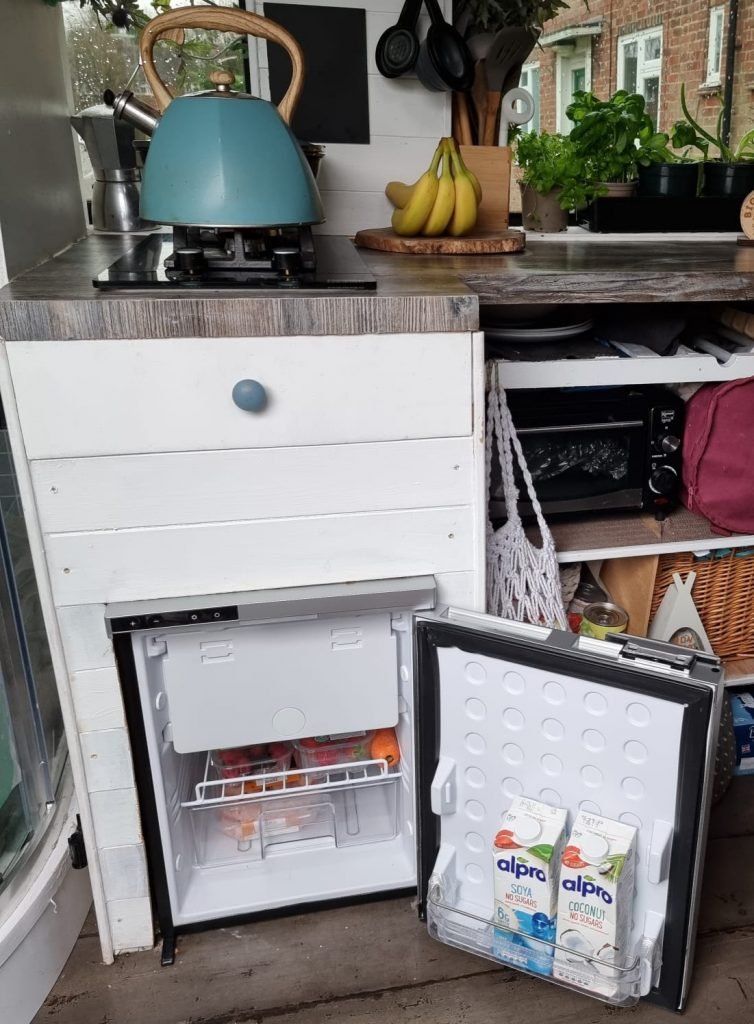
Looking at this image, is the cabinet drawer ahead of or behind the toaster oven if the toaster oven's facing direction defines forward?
ahead

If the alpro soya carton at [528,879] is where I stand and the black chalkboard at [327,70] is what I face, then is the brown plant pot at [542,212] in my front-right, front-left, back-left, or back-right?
front-right

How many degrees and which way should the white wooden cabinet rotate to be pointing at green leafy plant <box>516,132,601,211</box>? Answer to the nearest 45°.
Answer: approximately 135° to its left

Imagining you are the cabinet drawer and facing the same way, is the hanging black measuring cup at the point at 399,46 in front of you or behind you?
behind

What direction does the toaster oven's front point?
toward the camera

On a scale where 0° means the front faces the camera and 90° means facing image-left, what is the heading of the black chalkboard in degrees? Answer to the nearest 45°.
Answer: approximately 0°

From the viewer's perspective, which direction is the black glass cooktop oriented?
toward the camera

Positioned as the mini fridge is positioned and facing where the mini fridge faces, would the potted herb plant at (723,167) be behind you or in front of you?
behind

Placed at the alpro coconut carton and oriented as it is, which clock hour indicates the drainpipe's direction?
The drainpipe is roughly at 6 o'clock from the alpro coconut carton.

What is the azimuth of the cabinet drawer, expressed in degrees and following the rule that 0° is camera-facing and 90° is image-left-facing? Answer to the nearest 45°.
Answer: approximately 0°

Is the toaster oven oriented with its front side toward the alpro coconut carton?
yes

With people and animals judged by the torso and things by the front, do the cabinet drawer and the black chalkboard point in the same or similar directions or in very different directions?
same or similar directions
